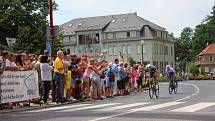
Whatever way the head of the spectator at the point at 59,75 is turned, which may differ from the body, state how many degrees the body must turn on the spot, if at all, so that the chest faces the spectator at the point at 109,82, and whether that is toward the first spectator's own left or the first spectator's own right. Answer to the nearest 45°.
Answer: approximately 45° to the first spectator's own left

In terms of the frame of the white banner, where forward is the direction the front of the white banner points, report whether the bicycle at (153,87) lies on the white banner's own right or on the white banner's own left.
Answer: on the white banner's own left

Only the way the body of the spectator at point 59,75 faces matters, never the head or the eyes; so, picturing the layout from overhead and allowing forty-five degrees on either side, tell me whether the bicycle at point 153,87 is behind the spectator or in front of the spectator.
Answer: in front

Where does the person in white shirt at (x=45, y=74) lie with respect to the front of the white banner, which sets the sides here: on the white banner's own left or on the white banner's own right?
on the white banner's own left

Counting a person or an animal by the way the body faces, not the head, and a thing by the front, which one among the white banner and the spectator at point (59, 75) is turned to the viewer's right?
the spectator

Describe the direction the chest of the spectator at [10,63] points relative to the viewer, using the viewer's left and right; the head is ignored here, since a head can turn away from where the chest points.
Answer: facing the viewer and to the right of the viewer

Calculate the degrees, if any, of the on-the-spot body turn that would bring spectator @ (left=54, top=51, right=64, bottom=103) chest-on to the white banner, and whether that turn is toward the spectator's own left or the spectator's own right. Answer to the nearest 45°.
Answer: approximately 135° to the spectator's own right

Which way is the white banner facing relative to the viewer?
toward the camera

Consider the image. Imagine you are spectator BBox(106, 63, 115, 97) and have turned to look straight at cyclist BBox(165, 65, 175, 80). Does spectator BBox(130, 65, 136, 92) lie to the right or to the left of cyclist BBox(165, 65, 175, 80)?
left

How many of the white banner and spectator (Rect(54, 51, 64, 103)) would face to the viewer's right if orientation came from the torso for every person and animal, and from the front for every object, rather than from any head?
1

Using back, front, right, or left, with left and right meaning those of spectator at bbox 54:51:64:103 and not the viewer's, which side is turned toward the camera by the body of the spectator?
right

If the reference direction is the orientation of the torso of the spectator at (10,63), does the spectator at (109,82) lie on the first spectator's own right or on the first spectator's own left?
on the first spectator's own left
